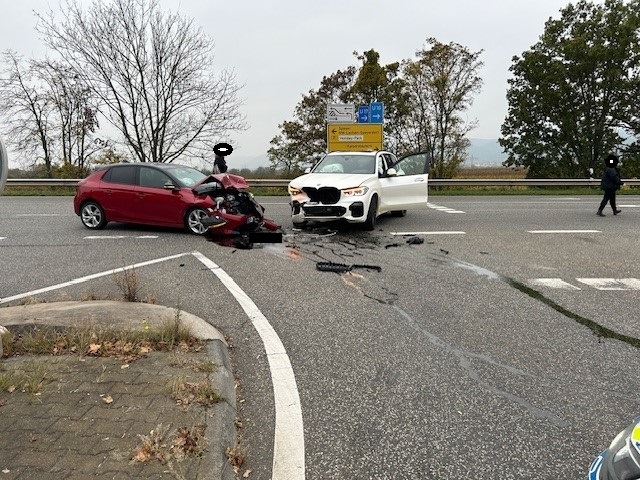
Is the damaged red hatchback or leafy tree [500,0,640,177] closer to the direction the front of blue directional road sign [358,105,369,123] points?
the damaged red hatchback

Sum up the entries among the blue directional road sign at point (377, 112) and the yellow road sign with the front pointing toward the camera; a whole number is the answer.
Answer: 2

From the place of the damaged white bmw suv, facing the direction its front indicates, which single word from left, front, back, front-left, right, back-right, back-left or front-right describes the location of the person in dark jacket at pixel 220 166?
right

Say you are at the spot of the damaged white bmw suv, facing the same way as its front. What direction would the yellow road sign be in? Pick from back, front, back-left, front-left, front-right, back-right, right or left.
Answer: back-right

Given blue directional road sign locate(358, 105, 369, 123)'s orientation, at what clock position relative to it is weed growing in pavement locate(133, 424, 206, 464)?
The weed growing in pavement is roughly at 12 o'clock from the blue directional road sign.

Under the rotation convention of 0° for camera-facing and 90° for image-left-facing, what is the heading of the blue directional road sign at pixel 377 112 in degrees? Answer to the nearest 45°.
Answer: approximately 0°

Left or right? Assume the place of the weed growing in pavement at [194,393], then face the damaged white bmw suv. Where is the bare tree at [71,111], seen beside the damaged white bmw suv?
left

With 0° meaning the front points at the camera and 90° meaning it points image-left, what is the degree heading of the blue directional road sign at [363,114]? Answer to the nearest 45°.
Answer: approximately 0°

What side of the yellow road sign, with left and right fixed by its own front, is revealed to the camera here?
front

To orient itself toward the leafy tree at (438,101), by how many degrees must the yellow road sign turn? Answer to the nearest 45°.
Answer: approximately 135° to its left

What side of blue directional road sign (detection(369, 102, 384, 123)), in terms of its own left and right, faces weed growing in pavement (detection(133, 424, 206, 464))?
front

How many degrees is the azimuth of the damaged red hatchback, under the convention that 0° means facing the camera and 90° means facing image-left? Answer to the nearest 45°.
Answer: approximately 315°

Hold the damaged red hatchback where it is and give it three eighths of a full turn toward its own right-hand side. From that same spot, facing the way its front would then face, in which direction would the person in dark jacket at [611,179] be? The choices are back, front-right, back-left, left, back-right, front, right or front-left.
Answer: back

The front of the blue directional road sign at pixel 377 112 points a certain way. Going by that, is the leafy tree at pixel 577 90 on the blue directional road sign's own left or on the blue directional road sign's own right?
on the blue directional road sign's own left

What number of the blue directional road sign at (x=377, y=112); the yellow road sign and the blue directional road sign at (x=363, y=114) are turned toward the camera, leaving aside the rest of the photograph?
3
